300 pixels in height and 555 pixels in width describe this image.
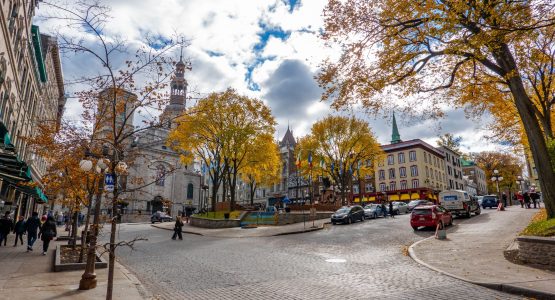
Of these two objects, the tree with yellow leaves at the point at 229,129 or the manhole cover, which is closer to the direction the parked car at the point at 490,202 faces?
the tree with yellow leaves

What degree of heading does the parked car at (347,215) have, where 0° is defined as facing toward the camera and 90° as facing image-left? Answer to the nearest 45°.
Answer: approximately 45°

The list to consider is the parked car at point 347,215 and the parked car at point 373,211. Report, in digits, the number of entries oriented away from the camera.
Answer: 0

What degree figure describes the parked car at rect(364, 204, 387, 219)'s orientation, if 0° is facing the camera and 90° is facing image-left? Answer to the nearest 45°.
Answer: approximately 45°

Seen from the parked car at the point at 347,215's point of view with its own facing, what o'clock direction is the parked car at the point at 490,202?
the parked car at the point at 490,202 is roughly at 6 o'clock from the parked car at the point at 347,215.

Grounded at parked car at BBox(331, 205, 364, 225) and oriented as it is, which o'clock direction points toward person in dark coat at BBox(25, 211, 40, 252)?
The person in dark coat is roughly at 12 o'clock from the parked car.

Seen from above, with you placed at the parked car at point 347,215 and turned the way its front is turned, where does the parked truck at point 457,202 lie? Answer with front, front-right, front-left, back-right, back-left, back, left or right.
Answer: back-left
